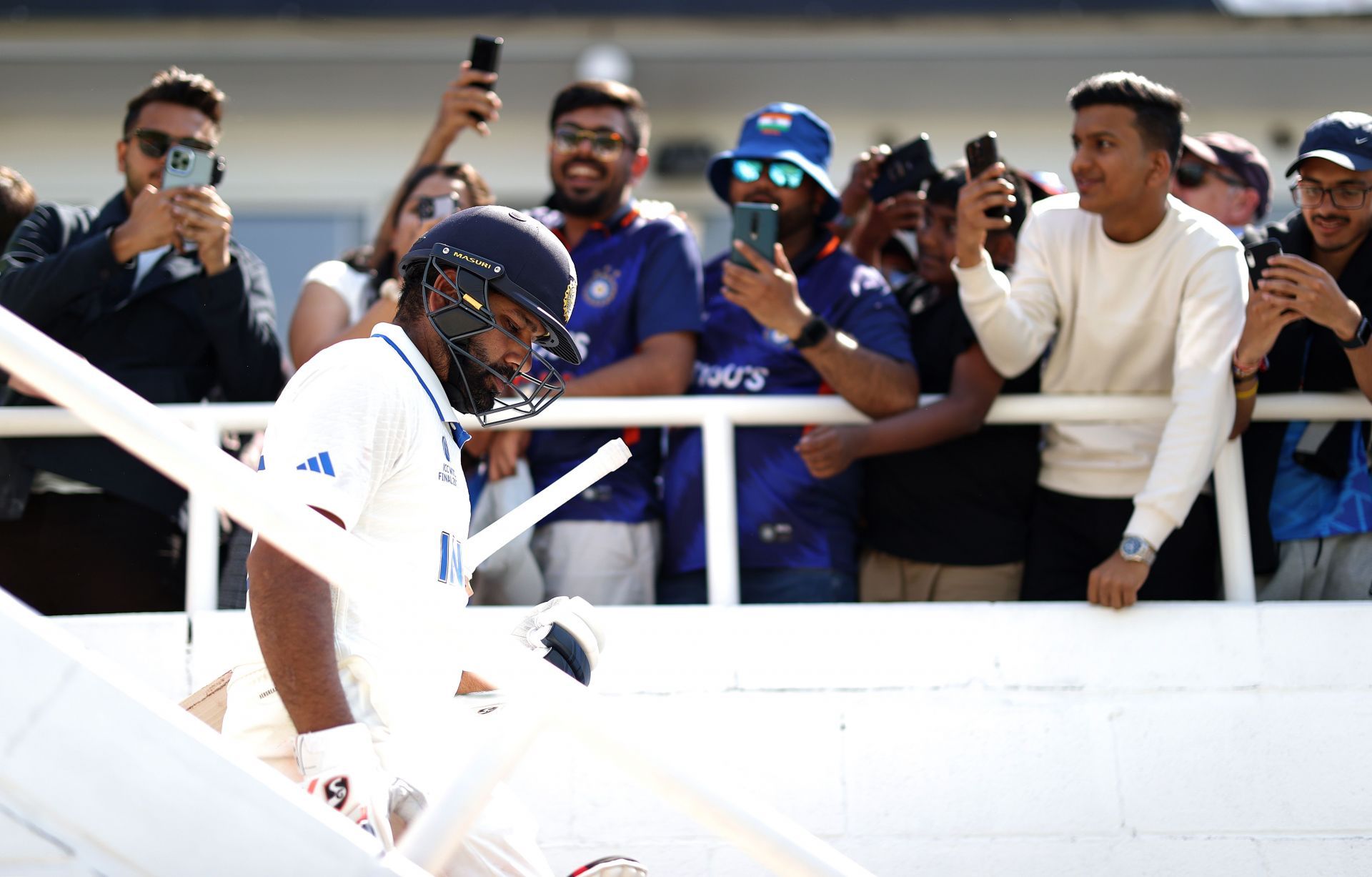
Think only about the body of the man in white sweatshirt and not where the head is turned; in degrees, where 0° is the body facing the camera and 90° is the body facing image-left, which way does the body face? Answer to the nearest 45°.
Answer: approximately 45°

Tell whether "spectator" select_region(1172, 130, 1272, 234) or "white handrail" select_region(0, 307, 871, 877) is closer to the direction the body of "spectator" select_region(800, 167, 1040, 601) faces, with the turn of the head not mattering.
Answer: the white handrail

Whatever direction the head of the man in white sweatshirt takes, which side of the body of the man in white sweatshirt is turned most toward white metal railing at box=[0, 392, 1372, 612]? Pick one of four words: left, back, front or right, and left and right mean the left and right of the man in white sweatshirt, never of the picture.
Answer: front

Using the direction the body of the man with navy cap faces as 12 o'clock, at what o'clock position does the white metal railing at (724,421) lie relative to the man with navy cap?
The white metal railing is roughly at 2 o'clock from the man with navy cap.

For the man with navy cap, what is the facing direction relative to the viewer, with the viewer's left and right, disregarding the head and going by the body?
facing the viewer

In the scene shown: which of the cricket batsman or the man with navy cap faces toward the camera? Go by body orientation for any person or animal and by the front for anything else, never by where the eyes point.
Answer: the man with navy cap

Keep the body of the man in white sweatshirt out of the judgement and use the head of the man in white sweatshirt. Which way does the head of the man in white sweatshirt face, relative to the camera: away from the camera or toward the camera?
toward the camera

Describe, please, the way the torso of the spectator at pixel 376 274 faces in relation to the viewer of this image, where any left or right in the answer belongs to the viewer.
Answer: facing the viewer and to the right of the viewer

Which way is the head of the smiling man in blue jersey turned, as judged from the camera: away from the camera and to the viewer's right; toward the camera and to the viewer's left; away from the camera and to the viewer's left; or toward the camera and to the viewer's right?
toward the camera and to the viewer's left

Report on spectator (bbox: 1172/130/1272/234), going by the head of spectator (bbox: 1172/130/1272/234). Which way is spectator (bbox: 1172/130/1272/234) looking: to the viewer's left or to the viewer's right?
to the viewer's left

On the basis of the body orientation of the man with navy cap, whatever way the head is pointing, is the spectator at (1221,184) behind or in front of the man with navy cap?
behind

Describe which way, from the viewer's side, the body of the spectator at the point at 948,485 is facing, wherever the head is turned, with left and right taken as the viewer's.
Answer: facing the viewer and to the left of the viewer
